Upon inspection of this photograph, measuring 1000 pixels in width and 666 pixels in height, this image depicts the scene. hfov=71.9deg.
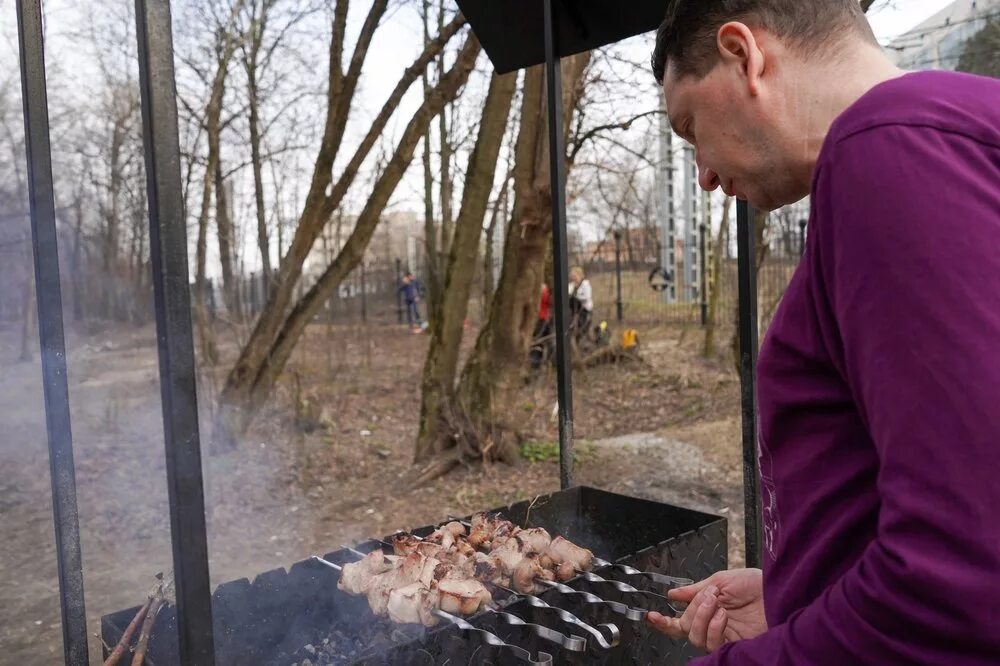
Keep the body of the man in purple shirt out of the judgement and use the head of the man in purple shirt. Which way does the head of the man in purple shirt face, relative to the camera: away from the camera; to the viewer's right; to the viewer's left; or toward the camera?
to the viewer's left

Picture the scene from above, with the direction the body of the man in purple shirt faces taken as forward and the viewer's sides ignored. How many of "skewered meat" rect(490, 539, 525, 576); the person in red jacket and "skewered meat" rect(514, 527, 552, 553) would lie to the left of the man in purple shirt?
0

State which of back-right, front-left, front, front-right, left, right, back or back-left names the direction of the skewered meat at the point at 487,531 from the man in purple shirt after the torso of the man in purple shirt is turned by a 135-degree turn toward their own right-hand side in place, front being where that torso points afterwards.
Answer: left

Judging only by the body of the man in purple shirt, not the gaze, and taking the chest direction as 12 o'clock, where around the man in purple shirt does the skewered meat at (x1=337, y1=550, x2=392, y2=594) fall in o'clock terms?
The skewered meat is roughly at 1 o'clock from the man in purple shirt.

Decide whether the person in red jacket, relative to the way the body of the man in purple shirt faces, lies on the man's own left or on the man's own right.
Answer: on the man's own right

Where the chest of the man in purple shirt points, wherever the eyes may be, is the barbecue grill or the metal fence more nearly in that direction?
the barbecue grill

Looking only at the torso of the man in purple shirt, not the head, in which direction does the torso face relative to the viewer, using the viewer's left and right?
facing to the left of the viewer

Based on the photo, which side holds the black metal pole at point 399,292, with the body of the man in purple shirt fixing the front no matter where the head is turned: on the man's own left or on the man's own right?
on the man's own right

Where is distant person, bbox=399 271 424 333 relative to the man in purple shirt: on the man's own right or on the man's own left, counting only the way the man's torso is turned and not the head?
on the man's own right

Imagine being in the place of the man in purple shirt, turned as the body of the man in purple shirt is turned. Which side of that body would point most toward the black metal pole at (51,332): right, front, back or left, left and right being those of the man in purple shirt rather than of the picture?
front

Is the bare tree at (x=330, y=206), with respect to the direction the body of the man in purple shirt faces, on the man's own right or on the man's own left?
on the man's own right

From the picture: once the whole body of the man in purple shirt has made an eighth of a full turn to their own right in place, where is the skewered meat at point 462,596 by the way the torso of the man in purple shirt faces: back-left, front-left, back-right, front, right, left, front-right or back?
front

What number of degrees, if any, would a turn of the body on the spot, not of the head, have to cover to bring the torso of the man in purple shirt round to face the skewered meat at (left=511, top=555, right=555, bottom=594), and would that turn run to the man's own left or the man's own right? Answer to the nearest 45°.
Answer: approximately 45° to the man's own right
